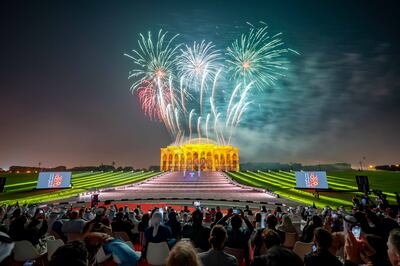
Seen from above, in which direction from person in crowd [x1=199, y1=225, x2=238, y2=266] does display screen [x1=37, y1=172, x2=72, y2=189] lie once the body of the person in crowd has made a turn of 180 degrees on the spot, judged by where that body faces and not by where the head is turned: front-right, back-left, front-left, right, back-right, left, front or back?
back-right

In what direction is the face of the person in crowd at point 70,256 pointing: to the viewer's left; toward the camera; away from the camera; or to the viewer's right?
away from the camera

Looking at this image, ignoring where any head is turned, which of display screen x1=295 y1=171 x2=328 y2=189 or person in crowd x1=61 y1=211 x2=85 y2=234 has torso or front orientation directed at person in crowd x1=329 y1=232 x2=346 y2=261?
the display screen

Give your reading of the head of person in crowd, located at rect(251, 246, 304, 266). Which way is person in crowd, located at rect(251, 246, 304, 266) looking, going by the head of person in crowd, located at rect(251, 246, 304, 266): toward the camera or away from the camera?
away from the camera

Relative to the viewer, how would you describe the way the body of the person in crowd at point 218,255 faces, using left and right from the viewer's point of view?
facing away from the viewer

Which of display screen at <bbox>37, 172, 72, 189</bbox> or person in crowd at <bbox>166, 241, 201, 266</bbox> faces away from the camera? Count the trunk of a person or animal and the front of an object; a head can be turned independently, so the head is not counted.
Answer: the person in crowd

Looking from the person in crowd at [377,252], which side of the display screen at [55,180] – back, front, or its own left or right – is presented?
front

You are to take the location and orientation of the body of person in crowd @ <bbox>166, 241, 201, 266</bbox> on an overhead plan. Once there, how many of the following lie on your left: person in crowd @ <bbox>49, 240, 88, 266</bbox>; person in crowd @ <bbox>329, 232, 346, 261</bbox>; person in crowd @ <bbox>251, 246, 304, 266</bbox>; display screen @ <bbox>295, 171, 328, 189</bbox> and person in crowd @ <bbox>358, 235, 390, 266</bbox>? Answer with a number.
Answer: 1

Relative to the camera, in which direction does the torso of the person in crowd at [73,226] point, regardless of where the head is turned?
away from the camera

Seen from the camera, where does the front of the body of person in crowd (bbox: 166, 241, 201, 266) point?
away from the camera

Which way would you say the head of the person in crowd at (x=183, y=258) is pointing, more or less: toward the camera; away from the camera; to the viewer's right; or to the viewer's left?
away from the camera

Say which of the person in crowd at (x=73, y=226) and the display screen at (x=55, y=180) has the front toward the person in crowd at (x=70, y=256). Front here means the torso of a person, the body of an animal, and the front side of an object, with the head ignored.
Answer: the display screen

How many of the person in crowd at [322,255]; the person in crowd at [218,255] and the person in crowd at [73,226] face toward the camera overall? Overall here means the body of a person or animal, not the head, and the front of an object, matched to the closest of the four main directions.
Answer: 0

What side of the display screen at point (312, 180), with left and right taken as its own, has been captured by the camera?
front

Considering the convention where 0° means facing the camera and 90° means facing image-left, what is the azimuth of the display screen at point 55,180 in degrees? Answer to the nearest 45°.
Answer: approximately 0°

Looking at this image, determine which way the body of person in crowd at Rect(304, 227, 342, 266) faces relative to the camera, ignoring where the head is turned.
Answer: away from the camera
